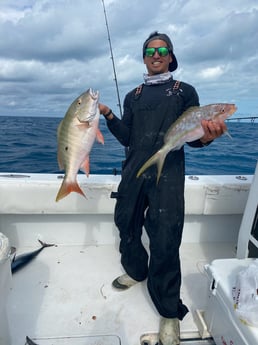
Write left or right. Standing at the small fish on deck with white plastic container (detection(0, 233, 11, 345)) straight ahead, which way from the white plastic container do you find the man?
left

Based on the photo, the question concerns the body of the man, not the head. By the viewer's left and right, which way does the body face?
facing the viewer

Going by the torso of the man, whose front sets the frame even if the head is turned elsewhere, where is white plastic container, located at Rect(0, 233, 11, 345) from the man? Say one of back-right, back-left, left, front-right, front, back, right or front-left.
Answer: front-right

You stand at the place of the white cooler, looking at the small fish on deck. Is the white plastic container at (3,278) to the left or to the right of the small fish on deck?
left

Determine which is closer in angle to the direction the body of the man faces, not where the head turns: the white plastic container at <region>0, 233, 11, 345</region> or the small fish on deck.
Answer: the white plastic container

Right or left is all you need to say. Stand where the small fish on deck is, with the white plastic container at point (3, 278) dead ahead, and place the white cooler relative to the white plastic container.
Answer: left

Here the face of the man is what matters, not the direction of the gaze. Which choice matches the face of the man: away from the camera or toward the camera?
toward the camera
